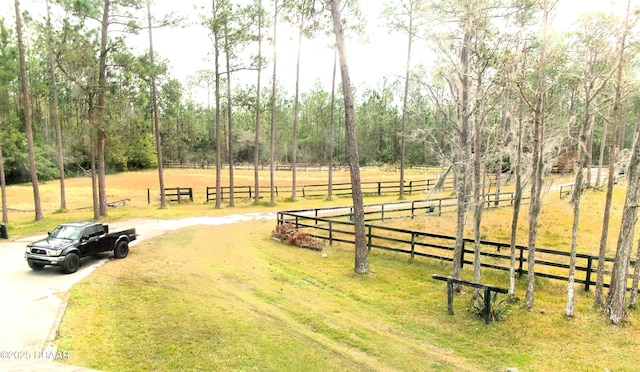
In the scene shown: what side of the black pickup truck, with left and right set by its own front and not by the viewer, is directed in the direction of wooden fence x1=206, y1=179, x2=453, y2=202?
back

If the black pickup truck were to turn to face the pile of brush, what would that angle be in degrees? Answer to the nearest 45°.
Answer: approximately 135° to its left

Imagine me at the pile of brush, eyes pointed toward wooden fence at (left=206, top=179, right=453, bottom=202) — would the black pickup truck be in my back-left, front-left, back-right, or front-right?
back-left

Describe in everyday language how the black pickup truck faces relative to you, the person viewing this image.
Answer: facing the viewer and to the left of the viewer
